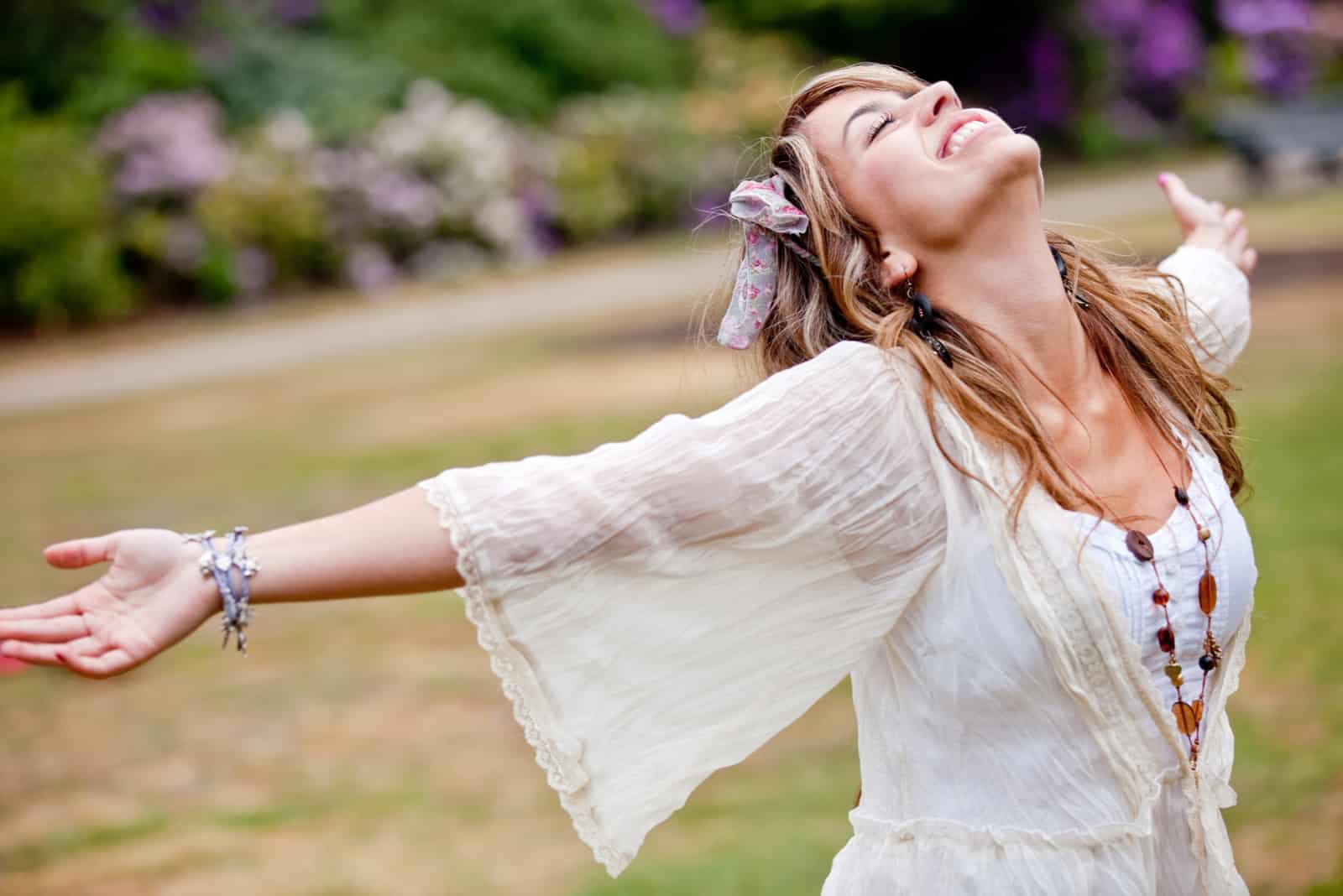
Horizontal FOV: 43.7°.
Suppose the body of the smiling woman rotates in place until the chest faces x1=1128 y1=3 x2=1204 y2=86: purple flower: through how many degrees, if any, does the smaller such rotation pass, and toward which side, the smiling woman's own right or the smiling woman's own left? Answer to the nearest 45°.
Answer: approximately 90° to the smiling woman's own left

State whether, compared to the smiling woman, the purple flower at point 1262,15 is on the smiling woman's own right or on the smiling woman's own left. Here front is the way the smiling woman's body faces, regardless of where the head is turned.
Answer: on the smiling woman's own left

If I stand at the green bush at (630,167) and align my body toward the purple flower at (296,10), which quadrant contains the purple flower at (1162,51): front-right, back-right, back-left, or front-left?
back-right

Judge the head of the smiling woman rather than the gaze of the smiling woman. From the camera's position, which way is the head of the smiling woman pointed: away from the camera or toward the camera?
toward the camera

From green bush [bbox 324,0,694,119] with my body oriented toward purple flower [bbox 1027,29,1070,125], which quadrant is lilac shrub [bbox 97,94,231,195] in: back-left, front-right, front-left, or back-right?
back-right

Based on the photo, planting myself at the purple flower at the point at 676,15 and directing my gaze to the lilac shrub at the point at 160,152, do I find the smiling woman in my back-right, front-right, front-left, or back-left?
front-left

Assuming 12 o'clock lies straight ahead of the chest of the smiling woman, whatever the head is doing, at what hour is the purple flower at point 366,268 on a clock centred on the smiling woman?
The purple flower is roughly at 7 o'clock from the smiling woman.

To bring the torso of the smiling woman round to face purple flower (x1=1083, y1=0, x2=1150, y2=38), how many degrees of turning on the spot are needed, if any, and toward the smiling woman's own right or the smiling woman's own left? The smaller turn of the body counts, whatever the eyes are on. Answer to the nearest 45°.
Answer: approximately 90° to the smiling woman's own left

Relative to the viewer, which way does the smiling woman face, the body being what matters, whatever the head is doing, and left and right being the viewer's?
facing the viewer and to the right of the viewer

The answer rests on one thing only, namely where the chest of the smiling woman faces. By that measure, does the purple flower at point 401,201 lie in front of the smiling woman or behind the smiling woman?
behind

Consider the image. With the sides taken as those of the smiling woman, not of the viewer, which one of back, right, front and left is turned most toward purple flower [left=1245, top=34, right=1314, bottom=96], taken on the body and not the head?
left

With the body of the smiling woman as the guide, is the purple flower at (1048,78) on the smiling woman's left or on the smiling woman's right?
on the smiling woman's left

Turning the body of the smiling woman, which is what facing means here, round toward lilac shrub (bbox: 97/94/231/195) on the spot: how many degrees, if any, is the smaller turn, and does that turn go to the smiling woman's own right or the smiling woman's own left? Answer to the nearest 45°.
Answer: approximately 135° to the smiling woman's own left
